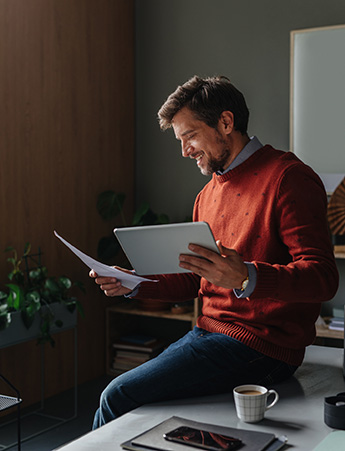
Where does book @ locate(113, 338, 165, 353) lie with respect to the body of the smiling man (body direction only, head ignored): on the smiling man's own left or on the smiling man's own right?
on the smiling man's own right

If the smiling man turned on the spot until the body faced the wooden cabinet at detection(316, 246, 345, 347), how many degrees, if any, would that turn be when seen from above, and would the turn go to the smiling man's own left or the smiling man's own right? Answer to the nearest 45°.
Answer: approximately 135° to the smiling man's own right

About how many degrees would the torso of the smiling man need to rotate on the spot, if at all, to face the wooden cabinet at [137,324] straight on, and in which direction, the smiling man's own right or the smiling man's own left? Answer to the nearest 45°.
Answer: approximately 135° to the smiling man's own right

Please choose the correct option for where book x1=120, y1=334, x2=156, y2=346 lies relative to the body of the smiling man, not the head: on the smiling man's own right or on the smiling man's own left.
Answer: on the smiling man's own right

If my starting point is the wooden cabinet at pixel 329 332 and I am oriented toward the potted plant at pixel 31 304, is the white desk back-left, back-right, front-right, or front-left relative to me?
front-left

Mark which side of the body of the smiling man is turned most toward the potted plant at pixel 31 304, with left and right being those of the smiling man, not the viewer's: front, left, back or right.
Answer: right

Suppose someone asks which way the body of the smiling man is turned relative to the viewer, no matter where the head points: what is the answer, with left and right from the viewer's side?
facing the viewer and to the left of the viewer

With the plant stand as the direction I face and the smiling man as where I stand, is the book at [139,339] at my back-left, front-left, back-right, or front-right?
front-right

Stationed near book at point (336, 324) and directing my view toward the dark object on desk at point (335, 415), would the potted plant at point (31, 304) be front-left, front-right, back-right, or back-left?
front-right
